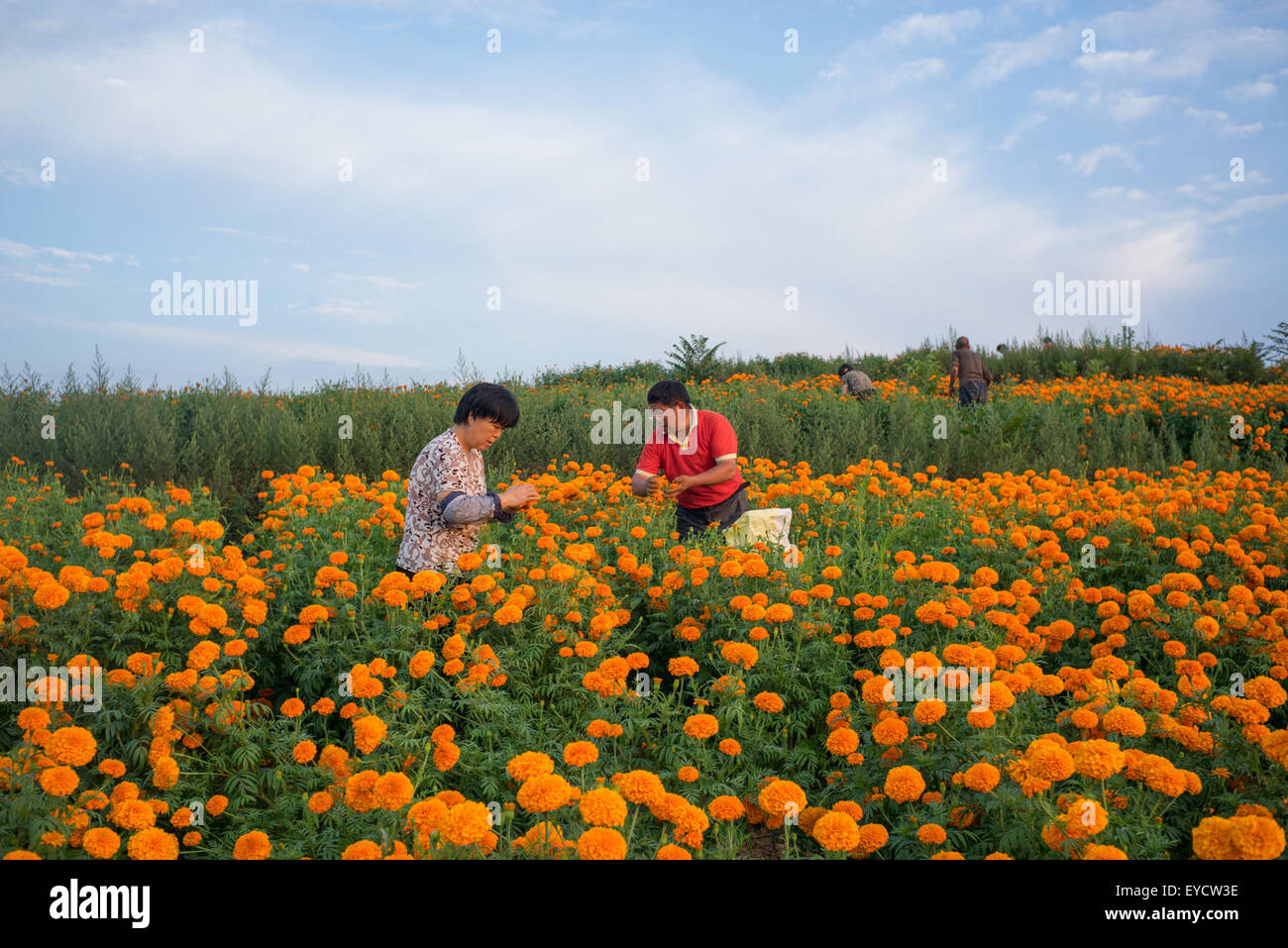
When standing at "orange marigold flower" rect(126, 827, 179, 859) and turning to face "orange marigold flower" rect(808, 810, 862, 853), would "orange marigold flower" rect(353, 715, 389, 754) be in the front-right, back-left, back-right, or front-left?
front-left

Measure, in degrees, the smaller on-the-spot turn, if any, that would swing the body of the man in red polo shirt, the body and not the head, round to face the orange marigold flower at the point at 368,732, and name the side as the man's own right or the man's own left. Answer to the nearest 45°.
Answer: approximately 45° to the man's own left

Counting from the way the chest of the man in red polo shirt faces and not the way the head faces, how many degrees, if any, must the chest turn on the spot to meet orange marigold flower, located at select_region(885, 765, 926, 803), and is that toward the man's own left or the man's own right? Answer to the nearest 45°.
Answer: approximately 45° to the man's own left

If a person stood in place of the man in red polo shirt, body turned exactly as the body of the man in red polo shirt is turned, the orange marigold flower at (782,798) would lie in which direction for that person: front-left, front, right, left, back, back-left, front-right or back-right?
front-left

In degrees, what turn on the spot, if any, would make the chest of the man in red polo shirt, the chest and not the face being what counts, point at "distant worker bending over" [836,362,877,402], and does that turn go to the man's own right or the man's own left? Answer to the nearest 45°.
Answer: approximately 135° to the man's own right

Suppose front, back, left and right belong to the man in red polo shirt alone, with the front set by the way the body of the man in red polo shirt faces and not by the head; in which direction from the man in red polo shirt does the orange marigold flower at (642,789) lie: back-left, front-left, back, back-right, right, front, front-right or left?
front-left

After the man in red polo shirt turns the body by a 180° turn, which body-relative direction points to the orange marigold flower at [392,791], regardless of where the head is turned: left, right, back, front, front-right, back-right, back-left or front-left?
back-right

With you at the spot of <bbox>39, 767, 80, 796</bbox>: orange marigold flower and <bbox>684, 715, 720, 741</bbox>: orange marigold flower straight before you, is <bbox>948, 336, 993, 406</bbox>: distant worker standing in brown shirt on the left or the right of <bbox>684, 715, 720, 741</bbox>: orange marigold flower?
left

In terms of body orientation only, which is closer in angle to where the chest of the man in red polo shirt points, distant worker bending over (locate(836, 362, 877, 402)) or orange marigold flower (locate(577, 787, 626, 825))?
the orange marigold flower

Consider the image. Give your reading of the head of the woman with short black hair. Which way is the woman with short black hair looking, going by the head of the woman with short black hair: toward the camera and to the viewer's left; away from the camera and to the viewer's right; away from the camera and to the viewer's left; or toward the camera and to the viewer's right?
toward the camera and to the viewer's right

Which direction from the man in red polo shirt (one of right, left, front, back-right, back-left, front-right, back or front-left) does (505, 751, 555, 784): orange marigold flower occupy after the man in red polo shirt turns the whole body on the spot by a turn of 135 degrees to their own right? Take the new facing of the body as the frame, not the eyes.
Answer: back

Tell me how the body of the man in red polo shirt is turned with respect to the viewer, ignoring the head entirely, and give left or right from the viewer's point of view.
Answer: facing the viewer and to the left of the viewer
